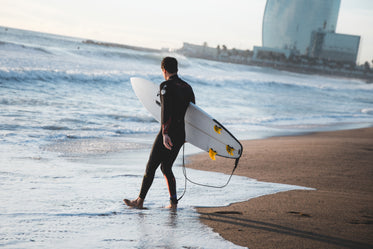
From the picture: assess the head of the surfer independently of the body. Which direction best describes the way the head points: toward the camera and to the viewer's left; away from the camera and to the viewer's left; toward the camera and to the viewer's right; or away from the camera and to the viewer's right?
away from the camera and to the viewer's left

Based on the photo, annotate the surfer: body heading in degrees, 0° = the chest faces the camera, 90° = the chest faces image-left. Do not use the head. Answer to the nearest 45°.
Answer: approximately 135°
